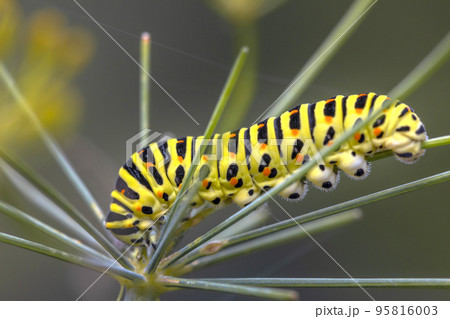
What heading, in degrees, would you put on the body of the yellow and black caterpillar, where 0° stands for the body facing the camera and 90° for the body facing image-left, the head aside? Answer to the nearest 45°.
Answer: approximately 90°

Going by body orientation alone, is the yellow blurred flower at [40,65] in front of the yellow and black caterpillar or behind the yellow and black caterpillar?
in front
